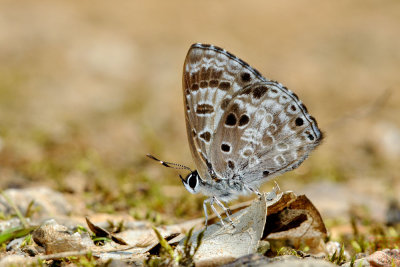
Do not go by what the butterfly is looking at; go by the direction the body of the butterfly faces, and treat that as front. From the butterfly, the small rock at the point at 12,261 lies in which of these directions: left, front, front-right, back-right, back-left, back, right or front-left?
front-left

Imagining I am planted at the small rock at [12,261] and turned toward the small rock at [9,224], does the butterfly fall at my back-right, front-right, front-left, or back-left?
front-right

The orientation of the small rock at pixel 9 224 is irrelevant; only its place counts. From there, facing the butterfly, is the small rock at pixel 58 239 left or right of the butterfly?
right

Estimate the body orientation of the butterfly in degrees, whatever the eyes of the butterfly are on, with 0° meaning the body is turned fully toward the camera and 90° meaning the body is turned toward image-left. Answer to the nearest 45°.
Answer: approximately 90°

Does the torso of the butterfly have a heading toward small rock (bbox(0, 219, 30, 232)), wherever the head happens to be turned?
yes

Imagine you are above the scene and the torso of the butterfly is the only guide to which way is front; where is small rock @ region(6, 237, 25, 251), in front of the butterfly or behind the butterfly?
in front

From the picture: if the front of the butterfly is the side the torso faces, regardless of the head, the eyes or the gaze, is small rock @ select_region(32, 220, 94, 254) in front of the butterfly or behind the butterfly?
in front
